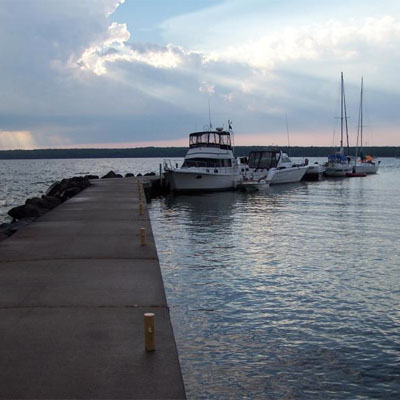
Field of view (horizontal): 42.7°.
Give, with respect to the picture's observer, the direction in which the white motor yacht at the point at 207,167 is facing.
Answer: facing the viewer and to the left of the viewer

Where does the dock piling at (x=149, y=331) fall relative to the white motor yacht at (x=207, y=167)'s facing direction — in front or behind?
in front

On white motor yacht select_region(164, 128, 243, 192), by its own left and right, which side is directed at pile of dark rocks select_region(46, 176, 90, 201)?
front
